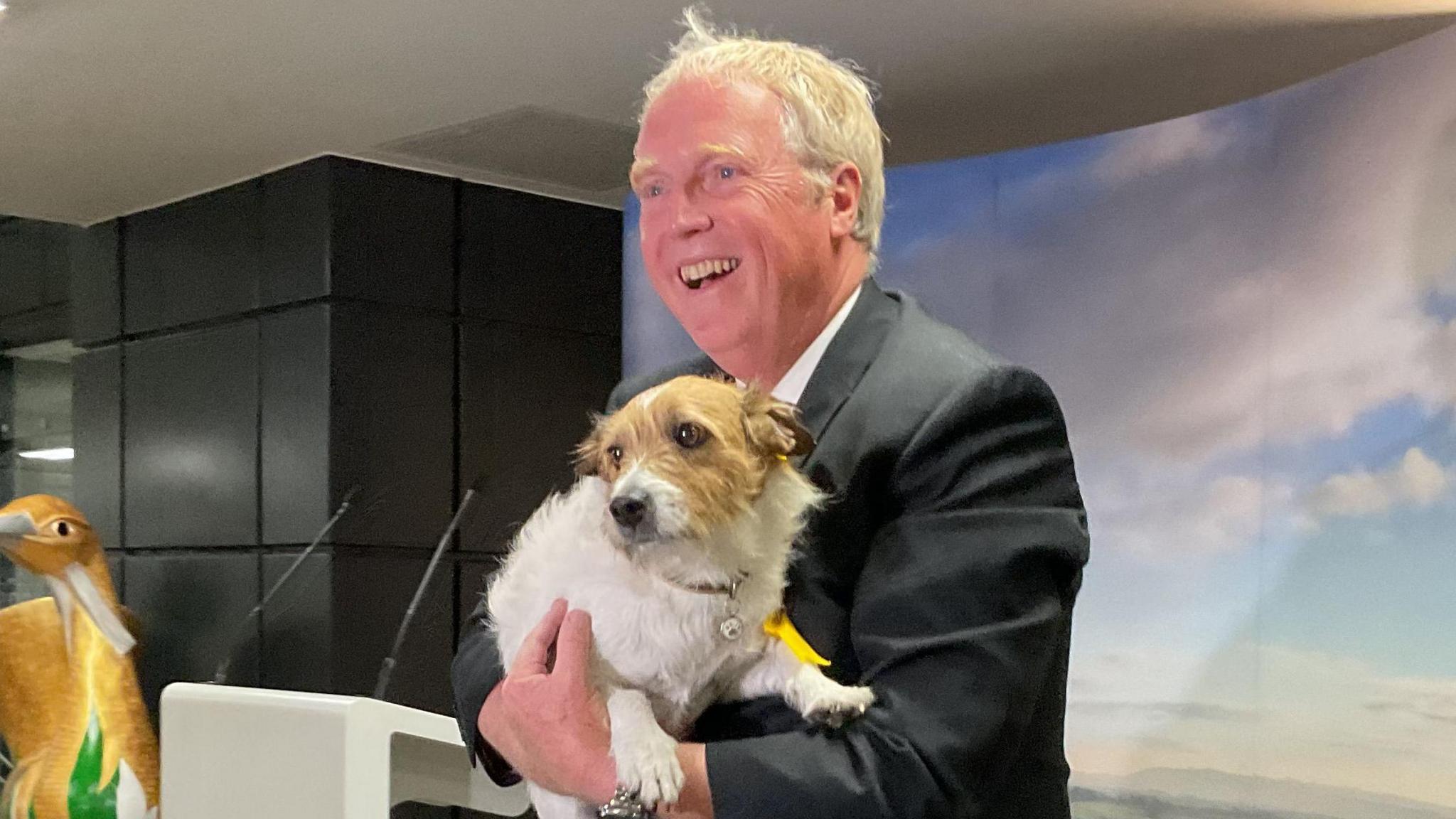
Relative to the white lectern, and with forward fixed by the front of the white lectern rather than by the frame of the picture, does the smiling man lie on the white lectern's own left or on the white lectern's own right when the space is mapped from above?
on the white lectern's own left

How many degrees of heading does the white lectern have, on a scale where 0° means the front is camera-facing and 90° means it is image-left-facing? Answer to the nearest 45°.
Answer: approximately 45°

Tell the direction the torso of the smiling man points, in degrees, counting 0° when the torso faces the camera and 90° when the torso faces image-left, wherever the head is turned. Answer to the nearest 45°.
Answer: approximately 45°

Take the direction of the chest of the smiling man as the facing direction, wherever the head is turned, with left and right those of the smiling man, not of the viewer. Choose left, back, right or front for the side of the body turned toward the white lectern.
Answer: right

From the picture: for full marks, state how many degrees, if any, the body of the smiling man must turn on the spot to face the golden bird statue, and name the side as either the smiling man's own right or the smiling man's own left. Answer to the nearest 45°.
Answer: approximately 90° to the smiling man's own right

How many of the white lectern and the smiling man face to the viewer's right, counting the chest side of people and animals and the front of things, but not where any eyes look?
0

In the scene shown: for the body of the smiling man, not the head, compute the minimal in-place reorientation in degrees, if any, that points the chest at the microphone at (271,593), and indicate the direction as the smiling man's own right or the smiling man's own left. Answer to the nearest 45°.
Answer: approximately 90° to the smiling man's own right

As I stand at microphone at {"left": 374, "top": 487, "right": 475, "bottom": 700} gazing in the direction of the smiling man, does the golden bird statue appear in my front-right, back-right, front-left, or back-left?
back-right
